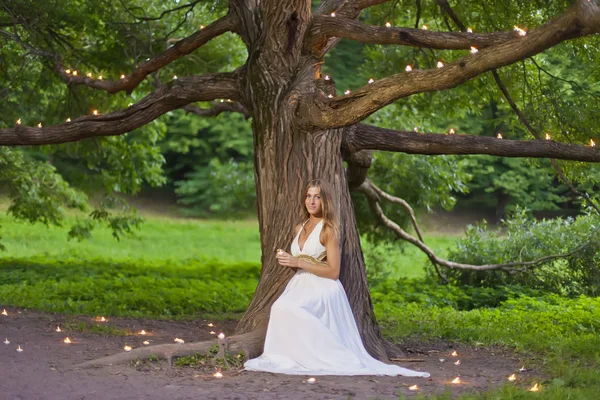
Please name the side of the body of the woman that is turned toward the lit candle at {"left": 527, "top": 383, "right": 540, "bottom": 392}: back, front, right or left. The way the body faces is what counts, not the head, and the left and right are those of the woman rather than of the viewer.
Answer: left

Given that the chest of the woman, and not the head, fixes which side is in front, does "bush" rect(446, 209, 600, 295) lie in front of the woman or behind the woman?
behind

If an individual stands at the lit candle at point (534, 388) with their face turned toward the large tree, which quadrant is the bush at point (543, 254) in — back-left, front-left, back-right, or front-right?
front-right

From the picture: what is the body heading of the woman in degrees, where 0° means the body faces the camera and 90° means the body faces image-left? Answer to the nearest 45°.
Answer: approximately 45°
